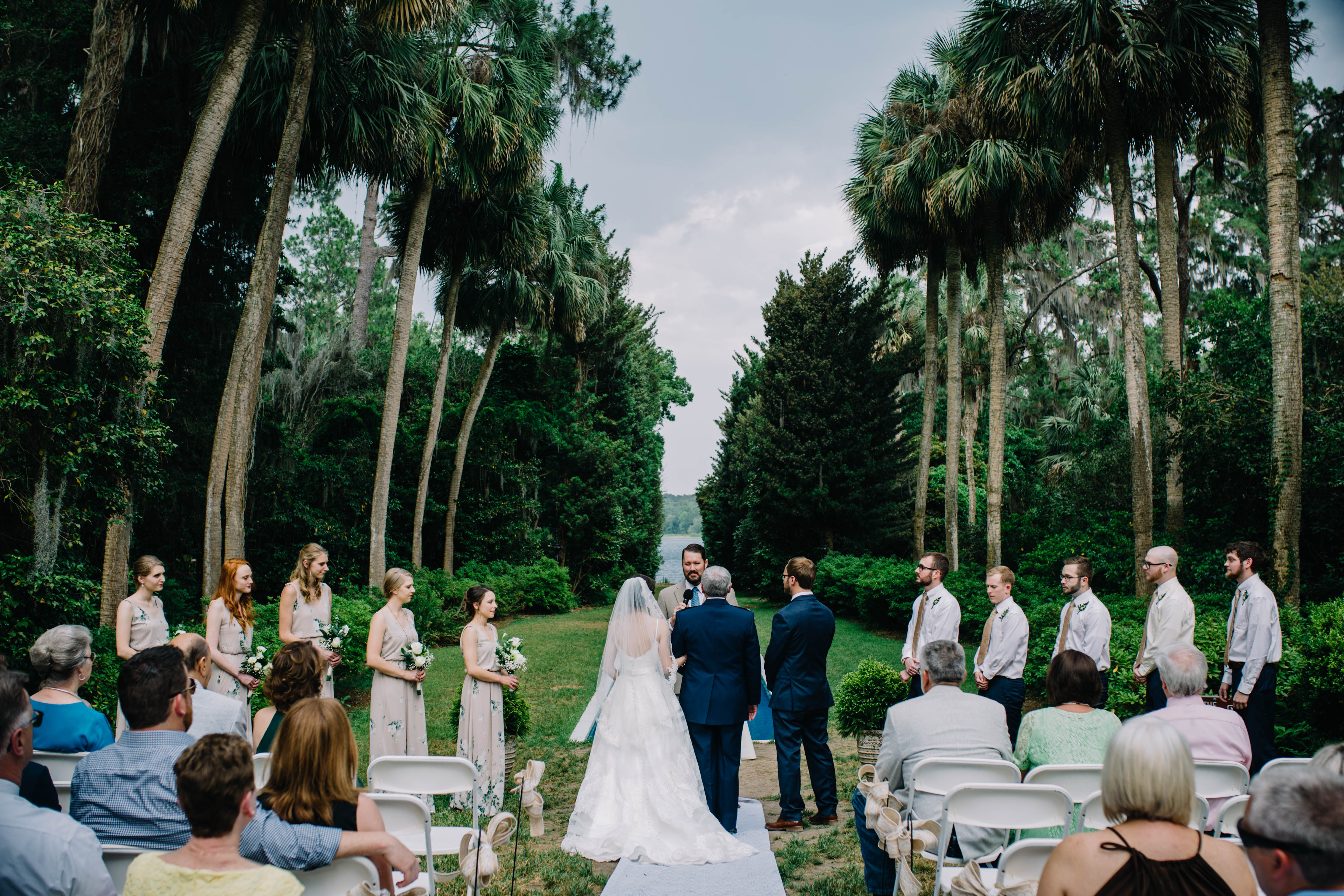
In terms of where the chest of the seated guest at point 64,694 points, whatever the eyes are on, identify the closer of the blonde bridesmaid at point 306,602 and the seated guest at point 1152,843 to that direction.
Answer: the blonde bridesmaid

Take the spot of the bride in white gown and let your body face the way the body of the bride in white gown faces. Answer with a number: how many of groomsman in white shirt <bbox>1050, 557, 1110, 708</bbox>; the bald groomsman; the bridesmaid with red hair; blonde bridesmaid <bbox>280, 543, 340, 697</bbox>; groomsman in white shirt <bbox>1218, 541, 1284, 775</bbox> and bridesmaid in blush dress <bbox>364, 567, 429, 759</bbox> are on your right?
3

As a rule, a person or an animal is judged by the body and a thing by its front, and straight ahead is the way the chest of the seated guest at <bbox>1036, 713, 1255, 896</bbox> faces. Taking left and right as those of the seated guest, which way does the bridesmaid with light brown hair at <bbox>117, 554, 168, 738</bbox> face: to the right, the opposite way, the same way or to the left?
to the right

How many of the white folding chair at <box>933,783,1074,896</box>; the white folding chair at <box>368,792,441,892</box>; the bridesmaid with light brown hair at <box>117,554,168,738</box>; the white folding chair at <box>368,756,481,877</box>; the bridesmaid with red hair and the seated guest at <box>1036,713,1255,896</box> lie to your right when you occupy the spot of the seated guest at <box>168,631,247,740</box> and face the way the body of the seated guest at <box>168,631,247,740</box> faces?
4

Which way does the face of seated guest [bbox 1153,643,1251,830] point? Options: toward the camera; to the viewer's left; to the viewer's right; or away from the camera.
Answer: away from the camera

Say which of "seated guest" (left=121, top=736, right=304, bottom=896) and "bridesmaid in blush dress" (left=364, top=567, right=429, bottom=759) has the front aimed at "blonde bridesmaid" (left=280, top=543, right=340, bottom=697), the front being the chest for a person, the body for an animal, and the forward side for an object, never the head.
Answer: the seated guest

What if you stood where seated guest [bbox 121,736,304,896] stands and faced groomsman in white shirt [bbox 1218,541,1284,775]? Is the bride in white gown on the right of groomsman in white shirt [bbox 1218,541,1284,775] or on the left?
left

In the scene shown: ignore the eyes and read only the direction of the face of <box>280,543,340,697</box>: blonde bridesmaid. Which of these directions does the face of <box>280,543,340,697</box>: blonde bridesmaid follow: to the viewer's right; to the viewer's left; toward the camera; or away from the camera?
to the viewer's right

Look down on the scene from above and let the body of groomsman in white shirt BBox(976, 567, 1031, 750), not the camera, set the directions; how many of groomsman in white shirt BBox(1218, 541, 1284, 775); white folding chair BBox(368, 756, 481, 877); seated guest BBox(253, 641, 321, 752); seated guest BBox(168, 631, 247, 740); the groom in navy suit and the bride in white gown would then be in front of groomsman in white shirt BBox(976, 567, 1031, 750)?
5

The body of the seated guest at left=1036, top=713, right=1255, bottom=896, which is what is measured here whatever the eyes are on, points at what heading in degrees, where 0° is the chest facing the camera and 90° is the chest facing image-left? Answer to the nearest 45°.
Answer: approximately 180°

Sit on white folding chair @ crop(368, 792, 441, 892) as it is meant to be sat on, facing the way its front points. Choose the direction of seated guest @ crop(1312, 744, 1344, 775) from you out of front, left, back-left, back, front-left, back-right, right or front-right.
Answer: right

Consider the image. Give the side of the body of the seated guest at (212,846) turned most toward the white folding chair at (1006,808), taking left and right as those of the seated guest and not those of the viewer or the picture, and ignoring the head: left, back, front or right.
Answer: right
